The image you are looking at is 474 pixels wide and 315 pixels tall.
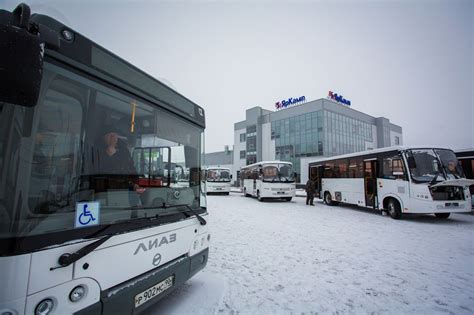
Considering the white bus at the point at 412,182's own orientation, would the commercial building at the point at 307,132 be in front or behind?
behind

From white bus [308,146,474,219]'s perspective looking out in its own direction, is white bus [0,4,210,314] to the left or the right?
on its right

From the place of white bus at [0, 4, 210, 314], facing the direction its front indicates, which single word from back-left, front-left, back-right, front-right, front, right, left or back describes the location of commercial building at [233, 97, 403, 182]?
left

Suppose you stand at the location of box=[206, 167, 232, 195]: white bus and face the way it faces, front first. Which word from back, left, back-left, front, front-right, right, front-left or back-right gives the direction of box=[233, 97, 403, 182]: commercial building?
back-left

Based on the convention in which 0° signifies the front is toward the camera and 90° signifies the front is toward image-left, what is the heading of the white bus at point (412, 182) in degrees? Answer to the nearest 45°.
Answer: approximately 315°

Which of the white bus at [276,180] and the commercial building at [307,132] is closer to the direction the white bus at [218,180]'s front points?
the white bus

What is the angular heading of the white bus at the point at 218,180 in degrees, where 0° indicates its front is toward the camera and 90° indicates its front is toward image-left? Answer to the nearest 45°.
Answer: approximately 0°

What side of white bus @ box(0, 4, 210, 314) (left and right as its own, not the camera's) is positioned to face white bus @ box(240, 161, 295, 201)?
left

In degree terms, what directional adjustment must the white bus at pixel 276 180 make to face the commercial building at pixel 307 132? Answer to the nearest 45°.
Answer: approximately 135° to its left

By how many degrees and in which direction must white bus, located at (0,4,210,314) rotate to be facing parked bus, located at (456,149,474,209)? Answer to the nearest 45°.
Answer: approximately 45° to its left
